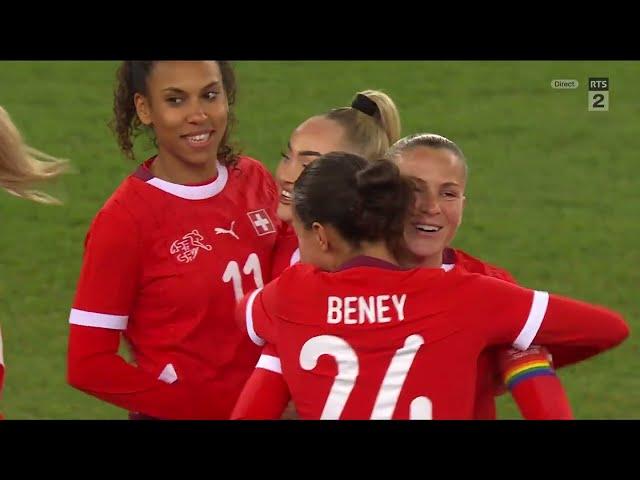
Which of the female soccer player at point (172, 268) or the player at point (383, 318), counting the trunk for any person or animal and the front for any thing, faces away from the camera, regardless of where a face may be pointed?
the player

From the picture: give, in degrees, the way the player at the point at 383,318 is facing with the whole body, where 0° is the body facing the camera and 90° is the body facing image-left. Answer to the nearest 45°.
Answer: approximately 180°

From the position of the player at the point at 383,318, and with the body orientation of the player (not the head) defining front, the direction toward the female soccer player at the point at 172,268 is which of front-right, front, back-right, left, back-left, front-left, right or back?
front-left

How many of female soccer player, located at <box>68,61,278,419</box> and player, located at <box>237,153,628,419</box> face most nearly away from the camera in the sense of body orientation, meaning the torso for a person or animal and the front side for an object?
1

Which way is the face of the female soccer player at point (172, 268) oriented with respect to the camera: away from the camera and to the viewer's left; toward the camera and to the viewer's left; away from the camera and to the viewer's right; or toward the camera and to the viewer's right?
toward the camera and to the viewer's right

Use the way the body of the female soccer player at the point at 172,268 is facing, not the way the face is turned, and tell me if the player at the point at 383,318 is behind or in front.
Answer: in front
